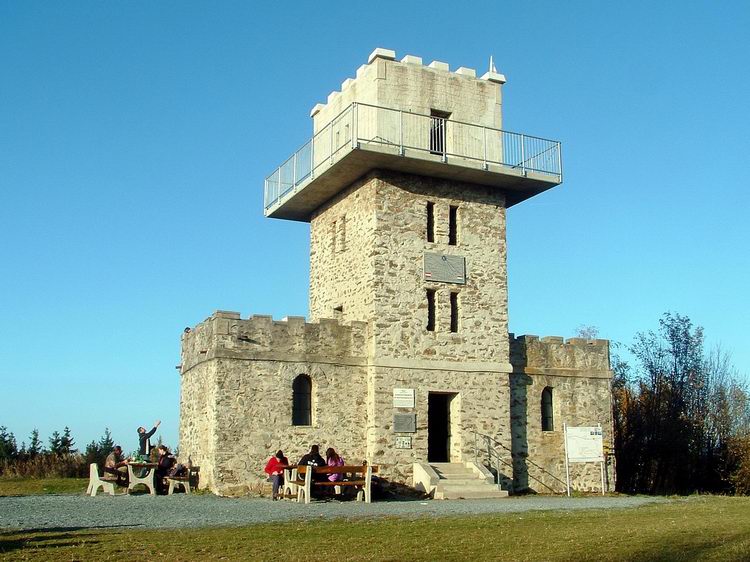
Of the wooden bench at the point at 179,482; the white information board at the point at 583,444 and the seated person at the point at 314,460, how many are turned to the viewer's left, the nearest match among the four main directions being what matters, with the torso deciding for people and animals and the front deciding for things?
1

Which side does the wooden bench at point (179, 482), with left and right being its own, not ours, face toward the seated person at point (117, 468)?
front

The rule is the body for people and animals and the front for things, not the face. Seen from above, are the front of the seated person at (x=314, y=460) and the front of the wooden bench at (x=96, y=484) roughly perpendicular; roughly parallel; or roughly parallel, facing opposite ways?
roughly perpendicular

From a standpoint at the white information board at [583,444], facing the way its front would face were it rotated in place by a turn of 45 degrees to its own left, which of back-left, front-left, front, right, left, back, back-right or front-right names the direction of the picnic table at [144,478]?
right

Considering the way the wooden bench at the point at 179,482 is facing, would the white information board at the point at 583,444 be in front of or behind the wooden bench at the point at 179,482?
behind

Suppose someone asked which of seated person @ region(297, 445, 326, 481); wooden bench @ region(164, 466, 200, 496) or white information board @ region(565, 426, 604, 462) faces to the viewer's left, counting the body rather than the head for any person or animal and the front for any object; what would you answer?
the wooden bench

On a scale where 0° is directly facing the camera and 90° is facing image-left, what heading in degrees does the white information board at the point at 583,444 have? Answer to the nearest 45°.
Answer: approximately 0°

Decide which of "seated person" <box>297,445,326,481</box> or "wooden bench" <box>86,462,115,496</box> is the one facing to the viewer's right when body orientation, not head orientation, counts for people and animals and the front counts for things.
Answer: the wooden bench

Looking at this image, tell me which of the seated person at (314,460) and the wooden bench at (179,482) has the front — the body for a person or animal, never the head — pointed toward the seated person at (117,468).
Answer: the wooden bench

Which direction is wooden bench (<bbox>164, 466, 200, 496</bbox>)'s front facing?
to the viewer's left

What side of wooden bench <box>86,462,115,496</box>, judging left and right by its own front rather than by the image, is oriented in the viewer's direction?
right
